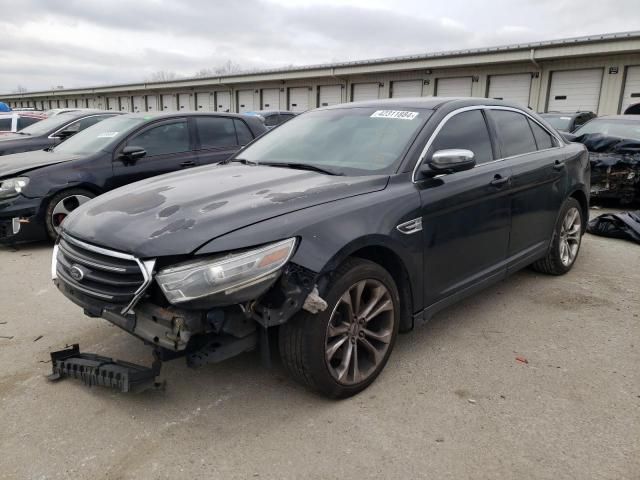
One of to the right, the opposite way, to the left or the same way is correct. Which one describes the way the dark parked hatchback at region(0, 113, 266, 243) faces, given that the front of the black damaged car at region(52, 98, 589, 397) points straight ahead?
the same way

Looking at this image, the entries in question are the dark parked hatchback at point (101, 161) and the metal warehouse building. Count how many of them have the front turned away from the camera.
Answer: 0

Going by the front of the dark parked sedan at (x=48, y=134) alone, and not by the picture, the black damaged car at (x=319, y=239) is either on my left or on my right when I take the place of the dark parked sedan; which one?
on my left

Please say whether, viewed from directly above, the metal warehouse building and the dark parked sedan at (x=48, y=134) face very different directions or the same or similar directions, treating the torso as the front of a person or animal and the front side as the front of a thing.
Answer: same or similar directions

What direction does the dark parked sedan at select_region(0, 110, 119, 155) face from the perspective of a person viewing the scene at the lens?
facing the viewer and to the left of the viewer

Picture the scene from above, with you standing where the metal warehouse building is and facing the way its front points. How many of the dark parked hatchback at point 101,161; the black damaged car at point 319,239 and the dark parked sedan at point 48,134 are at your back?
0

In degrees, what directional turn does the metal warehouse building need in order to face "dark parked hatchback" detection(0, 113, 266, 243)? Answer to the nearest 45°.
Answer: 0° — it already faces it

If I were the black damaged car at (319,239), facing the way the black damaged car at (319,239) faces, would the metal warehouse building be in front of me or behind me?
behind

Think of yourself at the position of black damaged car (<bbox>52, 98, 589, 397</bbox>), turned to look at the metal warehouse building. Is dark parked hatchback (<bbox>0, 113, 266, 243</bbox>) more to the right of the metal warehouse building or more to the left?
left

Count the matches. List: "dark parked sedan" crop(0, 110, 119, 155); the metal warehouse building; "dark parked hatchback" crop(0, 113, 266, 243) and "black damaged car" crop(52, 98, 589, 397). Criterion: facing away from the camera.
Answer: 0

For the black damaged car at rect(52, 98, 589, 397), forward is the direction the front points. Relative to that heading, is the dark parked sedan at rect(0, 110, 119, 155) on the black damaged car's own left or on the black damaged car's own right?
on the black damaged car's own right

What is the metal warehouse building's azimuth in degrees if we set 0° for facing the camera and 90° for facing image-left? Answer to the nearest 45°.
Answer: approximately 45°

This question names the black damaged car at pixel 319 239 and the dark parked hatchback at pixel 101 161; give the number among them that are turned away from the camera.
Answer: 0

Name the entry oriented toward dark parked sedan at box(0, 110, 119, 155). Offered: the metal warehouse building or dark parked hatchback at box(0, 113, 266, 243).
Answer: the metal warehouse building
